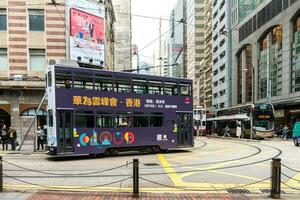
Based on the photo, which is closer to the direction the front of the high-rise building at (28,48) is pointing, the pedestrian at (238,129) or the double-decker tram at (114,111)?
the double-decker tram

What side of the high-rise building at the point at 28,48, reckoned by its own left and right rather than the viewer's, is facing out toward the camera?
front

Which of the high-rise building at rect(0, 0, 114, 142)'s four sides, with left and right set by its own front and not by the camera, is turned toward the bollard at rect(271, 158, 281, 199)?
front

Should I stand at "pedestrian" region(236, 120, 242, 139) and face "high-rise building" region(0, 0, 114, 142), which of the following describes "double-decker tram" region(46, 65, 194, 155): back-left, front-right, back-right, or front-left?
front-left

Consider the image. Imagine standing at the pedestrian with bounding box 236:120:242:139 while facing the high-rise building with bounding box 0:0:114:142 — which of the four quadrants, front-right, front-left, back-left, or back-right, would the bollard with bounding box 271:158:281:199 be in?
front-left

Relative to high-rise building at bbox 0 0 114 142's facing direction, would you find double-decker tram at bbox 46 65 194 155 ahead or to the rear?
ahead

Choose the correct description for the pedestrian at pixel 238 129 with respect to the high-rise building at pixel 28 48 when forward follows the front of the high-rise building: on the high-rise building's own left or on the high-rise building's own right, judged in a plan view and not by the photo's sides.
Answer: on the high-rise building's own left
